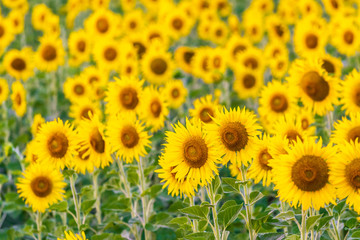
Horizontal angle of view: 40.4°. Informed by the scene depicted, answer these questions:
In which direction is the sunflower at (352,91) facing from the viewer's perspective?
toward the camera

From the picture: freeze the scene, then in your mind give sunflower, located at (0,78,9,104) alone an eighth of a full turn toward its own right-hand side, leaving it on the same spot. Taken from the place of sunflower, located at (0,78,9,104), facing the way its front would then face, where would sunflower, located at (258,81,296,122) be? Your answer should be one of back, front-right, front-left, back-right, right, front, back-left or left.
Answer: left

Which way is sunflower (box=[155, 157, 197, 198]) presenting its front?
toward the camera

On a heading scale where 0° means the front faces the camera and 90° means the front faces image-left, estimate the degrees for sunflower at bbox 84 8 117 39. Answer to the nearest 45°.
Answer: approximately 0°

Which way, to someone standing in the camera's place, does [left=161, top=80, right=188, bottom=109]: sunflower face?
facing the viewer

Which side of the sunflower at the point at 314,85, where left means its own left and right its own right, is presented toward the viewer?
front

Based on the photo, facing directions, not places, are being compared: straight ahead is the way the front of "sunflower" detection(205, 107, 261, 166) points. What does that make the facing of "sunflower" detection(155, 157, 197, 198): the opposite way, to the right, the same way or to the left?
the same way

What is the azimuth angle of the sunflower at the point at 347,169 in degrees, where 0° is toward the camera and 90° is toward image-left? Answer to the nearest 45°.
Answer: approximately 0°
